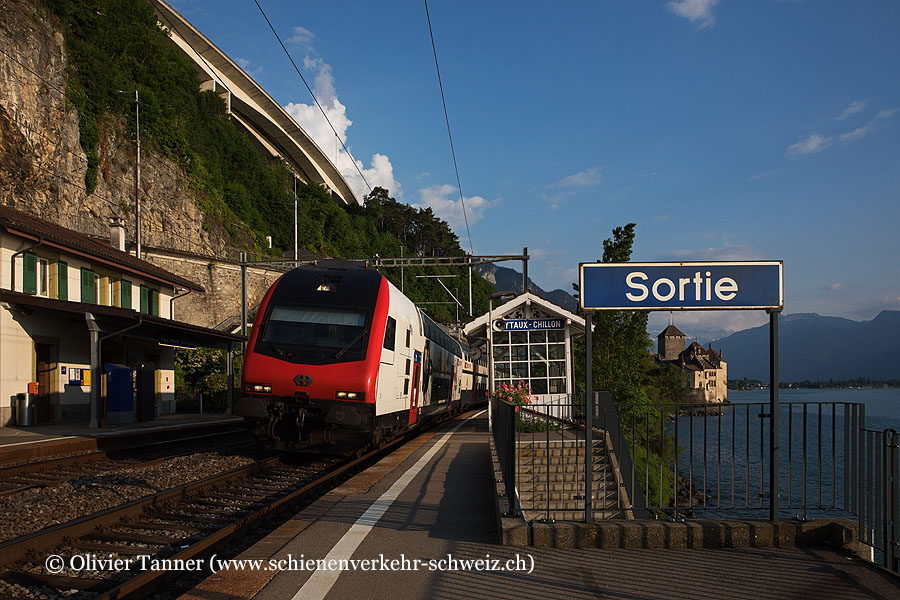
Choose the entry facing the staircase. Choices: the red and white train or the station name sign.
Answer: the station name sign

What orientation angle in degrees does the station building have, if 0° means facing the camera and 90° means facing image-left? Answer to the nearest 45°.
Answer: approximately 315°

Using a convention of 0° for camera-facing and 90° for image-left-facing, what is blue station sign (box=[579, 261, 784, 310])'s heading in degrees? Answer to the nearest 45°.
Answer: approximately 0°

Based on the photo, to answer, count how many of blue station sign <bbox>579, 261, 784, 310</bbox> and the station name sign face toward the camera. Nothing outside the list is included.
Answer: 2
